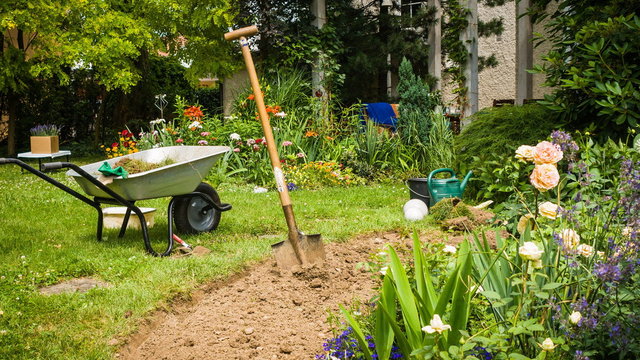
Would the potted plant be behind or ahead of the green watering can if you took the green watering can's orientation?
behind

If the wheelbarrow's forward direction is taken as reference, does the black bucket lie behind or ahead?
ahead

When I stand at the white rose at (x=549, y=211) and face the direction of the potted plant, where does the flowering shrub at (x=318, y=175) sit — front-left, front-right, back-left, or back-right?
front-right

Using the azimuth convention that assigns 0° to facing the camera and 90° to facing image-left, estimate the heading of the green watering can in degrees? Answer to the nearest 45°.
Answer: approximately 270°

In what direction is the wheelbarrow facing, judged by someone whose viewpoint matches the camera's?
facing away from the viewer and to the right of the viewer

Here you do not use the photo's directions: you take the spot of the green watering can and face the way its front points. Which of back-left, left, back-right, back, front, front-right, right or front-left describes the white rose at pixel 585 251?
right

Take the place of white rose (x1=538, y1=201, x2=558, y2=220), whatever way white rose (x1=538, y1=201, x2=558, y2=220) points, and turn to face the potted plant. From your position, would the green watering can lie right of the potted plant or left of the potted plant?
right

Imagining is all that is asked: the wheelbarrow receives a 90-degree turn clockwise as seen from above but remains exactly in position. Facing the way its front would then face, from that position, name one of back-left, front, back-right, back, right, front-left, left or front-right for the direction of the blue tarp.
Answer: left

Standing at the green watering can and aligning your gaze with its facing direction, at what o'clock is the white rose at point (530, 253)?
The white rose is roughly at 3 o'clock from the green watering can.

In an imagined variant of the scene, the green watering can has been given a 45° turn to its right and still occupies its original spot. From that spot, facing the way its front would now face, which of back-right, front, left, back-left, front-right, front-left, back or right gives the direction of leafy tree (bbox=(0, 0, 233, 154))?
back

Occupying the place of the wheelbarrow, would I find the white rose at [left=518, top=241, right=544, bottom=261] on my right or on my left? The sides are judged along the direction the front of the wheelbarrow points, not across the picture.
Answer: on my right

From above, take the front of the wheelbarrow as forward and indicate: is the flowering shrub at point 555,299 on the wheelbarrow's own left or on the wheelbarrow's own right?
on the wheelbarrow's own right

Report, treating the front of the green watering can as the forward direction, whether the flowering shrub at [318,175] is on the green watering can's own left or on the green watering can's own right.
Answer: on the green watering can's own left

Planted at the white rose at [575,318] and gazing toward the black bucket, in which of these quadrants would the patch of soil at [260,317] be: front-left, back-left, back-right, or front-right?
front-left
